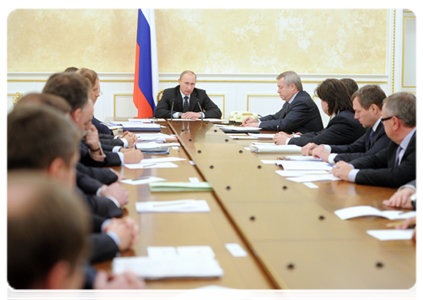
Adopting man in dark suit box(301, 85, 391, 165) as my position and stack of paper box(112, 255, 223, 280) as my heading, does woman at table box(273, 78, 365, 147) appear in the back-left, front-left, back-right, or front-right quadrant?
back-right

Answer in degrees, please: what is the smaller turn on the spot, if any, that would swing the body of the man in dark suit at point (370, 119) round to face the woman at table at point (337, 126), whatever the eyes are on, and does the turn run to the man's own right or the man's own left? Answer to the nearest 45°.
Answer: approximately 90° to the man's own right

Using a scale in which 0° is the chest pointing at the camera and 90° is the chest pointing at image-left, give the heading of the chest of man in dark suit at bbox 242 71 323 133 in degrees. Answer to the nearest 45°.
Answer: approximately 90°

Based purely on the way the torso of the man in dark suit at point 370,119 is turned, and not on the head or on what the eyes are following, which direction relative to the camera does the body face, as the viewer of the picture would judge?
to the viewer's left

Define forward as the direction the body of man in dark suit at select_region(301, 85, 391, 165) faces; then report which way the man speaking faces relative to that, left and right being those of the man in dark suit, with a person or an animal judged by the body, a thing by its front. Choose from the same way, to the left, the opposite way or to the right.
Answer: to the left

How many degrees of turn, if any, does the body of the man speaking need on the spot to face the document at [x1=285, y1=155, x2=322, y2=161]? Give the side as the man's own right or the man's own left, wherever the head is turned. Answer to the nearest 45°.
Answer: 0° — they already face it

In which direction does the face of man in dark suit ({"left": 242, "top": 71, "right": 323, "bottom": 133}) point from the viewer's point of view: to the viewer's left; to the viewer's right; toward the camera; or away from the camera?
to the viewer's left

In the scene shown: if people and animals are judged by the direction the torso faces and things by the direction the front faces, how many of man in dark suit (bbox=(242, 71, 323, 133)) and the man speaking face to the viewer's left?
1

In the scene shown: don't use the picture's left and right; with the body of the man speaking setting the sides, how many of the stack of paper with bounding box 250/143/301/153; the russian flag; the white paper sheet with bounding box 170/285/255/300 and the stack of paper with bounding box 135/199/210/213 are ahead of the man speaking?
3
